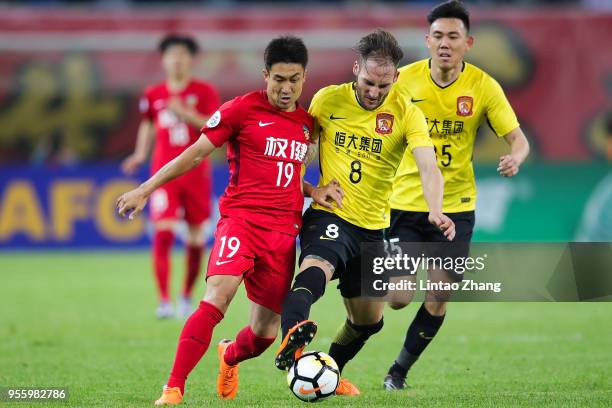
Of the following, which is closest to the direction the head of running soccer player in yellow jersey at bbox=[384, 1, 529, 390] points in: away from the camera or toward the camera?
toward the camera

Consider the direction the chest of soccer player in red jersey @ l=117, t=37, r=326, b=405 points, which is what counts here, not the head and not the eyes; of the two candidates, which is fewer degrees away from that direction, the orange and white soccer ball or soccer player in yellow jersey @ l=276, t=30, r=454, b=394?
the orange and white soccer ball

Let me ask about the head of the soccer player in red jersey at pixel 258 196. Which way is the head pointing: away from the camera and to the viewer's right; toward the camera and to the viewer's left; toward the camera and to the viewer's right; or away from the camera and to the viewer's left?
toward the camera and to the viewer's right

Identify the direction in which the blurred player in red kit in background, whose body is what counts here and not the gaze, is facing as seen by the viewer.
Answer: toward the camera

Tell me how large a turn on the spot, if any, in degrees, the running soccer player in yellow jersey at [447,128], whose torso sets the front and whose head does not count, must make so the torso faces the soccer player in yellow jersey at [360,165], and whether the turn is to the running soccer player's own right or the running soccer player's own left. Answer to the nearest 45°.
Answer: approximately 45° to the running soccer player's own right

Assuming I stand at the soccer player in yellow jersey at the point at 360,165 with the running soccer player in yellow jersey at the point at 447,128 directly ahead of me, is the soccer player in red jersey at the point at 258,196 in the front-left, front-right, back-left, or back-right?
back-left

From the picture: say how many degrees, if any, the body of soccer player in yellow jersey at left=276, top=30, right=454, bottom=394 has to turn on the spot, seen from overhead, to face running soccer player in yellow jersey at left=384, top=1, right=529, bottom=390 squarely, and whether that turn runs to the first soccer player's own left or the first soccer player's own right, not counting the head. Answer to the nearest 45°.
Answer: approximately 135° to the first soccer player's own left

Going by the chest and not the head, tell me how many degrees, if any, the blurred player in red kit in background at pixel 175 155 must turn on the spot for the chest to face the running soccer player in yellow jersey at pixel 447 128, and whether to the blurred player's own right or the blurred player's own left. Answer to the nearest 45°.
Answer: approximately 45° to the blurred player's own left

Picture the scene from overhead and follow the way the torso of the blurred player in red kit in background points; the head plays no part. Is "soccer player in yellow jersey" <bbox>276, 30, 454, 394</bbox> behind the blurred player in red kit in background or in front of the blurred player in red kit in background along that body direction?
in front

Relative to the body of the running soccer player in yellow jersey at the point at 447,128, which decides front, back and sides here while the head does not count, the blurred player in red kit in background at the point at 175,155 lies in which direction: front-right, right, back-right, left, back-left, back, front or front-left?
back-right

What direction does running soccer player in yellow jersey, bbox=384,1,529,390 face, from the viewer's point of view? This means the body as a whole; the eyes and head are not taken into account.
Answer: toward the camera
